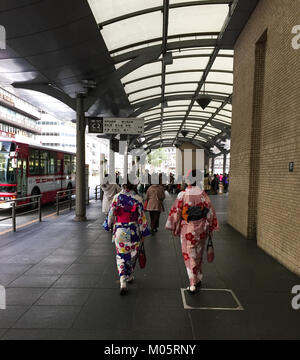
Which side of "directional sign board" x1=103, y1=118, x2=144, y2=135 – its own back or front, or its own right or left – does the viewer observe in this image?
front

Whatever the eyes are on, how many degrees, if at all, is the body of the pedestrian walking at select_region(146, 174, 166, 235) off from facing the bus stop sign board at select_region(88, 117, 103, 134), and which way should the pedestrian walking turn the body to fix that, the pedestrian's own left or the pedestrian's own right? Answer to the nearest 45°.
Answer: approximately 45° to the pedestrian's own left

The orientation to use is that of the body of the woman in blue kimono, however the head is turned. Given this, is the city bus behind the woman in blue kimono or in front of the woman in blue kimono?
in front

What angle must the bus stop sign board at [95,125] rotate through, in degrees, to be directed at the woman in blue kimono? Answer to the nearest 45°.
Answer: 0° — it already faces them

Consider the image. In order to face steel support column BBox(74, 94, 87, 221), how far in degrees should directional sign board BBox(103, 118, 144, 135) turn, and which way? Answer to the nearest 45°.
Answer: approximately 45° to its right

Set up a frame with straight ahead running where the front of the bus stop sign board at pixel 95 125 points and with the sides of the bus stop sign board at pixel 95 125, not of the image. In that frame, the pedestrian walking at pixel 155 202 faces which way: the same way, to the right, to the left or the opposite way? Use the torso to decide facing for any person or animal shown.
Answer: the opposite way

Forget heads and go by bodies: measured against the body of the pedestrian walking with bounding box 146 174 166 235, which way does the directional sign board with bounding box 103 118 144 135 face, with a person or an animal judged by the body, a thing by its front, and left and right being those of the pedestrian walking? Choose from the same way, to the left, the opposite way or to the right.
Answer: the opposite way

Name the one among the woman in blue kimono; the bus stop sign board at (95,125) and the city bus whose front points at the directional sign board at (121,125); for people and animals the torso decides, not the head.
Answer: the woman in blue kimono

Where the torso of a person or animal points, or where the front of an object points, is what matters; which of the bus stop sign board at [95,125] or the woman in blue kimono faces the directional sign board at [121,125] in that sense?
the woman in blue kimono

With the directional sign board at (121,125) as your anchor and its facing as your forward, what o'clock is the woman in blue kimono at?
The woman in blue kimono is roughly at 12 o'clock from the directional sign board.

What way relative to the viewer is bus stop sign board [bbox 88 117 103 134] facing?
toward the camera

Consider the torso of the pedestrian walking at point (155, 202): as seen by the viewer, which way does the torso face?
away from the camera

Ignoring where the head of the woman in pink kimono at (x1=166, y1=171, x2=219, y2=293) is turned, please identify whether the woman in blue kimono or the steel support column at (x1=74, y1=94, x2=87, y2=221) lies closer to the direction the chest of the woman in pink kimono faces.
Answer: the steel support column
